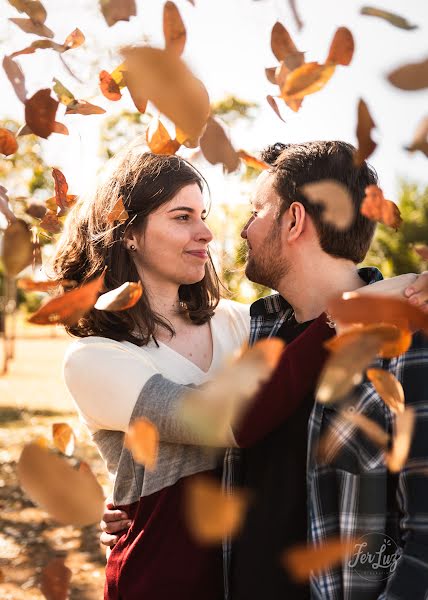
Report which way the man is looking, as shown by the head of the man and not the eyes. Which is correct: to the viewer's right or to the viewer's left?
to the viewer's left

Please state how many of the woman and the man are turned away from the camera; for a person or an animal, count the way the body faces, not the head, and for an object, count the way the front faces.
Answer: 0

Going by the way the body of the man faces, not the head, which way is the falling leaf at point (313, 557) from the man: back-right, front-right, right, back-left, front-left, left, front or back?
front-left

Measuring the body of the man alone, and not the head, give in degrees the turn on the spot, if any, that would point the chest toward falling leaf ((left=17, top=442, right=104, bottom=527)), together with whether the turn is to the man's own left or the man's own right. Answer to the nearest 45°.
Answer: approximately 45° to the man's own left

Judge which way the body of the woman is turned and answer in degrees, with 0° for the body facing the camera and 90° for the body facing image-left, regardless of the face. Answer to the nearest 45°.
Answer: approximately 315°

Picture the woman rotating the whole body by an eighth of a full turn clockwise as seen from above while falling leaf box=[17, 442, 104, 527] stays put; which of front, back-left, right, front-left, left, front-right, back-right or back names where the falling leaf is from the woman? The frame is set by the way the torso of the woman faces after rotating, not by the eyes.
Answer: front

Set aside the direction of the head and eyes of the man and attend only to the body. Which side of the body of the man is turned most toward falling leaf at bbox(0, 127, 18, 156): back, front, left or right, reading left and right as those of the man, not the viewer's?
front

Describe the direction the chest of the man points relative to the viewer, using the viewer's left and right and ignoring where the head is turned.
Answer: facing the viewer and to the left of the viewer
